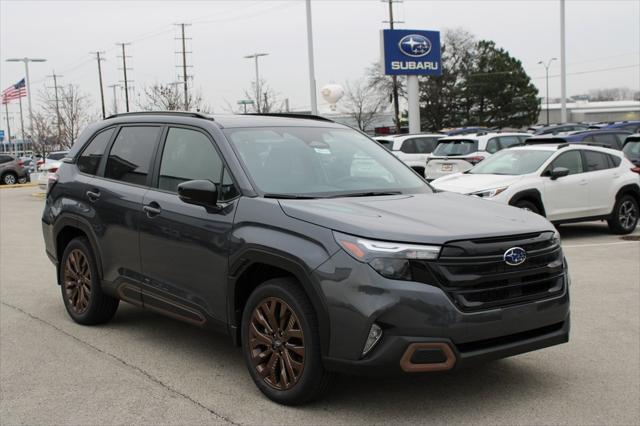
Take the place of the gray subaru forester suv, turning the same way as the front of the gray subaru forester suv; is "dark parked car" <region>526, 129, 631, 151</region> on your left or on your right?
on your left

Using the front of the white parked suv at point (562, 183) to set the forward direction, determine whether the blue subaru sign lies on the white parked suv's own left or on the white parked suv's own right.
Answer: on the white parked suv's own right

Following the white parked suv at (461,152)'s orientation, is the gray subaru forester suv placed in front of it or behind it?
behind

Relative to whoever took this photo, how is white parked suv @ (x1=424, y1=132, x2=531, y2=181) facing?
facing away from the viewer and to the right of the viewer

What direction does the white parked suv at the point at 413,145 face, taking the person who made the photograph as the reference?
facing away from the viewer and to the right of the viewer

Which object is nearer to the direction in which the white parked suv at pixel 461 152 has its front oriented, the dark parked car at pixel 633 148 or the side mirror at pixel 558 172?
the dark parked car

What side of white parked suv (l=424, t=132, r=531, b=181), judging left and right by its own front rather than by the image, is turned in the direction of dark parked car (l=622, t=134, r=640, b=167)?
right

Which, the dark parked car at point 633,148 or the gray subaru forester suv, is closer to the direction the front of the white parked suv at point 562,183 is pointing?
the gray subaru forester suv
